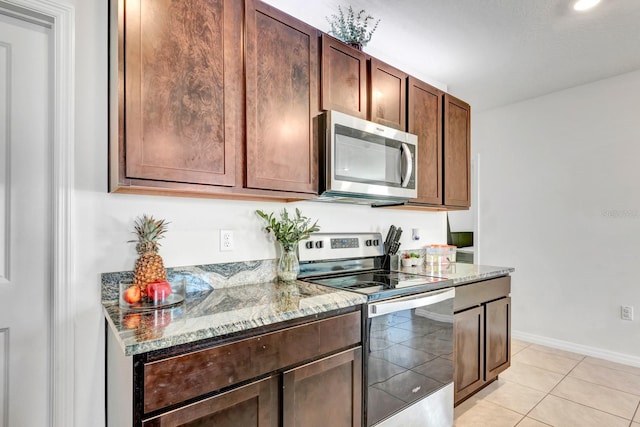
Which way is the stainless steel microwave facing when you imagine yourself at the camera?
facing the viewer and to the right of the viewer

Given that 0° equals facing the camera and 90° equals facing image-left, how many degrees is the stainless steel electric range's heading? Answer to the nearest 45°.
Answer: approximately 315°

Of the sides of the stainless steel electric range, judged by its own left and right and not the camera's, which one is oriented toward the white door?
right

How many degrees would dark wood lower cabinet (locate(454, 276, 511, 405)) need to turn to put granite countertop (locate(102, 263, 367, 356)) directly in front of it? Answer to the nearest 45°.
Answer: approximately 90° to its right

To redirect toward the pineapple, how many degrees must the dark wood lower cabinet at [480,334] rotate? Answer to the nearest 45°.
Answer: approximately 90° to its right

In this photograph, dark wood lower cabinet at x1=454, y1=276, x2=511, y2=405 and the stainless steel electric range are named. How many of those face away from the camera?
0

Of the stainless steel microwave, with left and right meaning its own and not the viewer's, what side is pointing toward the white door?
right

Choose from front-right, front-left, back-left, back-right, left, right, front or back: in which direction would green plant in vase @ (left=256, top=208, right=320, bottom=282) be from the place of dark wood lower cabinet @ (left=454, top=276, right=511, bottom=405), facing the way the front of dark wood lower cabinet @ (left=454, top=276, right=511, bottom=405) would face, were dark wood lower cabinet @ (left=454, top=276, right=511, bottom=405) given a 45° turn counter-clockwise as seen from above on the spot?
back-right
